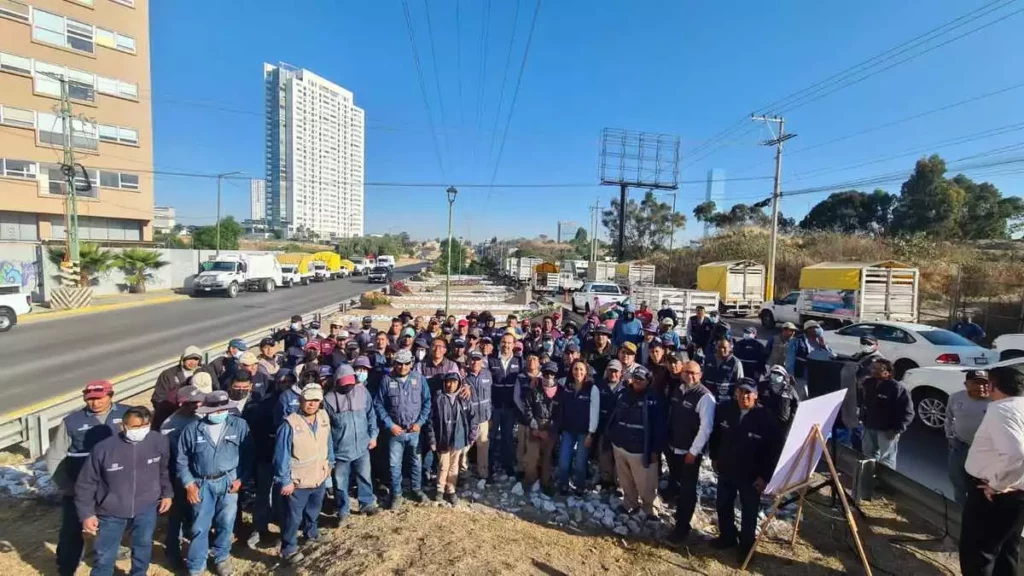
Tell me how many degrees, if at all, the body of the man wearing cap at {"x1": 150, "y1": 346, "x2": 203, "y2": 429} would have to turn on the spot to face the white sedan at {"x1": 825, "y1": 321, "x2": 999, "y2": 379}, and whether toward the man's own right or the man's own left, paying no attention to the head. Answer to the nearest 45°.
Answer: approximately 45° to the man's own left

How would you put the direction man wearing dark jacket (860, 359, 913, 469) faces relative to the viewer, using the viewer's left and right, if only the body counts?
facing the viewer and to the left of the viewer

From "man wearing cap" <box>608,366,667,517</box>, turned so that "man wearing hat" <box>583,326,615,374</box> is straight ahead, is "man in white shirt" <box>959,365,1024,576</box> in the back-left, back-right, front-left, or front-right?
back-right

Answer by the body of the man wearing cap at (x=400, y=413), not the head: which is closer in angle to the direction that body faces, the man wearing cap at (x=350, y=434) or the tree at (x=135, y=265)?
the man wearing cap

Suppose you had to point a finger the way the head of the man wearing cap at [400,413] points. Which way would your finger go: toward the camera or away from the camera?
toward the camera

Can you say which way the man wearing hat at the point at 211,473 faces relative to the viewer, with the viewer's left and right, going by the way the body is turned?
facing the viewer

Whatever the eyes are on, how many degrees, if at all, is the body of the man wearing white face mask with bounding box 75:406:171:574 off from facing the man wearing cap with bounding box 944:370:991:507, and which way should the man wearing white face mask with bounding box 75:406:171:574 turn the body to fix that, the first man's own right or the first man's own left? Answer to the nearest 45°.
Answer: approximately 45° to the first man's own left

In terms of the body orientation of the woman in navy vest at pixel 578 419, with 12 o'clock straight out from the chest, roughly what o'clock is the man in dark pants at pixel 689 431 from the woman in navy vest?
The man in dark pants is roughly at 10 o'clock from the woman in navy vest.

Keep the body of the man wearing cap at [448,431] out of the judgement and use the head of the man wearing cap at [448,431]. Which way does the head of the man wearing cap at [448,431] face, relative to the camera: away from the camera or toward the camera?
toward the camera

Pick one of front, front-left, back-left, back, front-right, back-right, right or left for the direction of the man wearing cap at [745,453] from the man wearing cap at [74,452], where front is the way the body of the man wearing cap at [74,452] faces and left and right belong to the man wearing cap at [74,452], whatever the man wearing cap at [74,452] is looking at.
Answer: front-left

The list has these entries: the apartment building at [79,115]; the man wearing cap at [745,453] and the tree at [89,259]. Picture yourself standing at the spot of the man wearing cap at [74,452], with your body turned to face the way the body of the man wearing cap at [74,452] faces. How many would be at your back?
2

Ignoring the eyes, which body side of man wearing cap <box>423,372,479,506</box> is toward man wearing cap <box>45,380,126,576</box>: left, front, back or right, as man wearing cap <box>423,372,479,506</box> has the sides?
right

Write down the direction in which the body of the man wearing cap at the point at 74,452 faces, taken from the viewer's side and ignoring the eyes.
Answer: toward the camera

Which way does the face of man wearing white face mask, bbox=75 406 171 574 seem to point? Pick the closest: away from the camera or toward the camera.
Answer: toward the camera

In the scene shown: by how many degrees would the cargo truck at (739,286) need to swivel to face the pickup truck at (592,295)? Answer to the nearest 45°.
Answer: approximately 90° to its left

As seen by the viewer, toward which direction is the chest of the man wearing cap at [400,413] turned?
toward the camera
